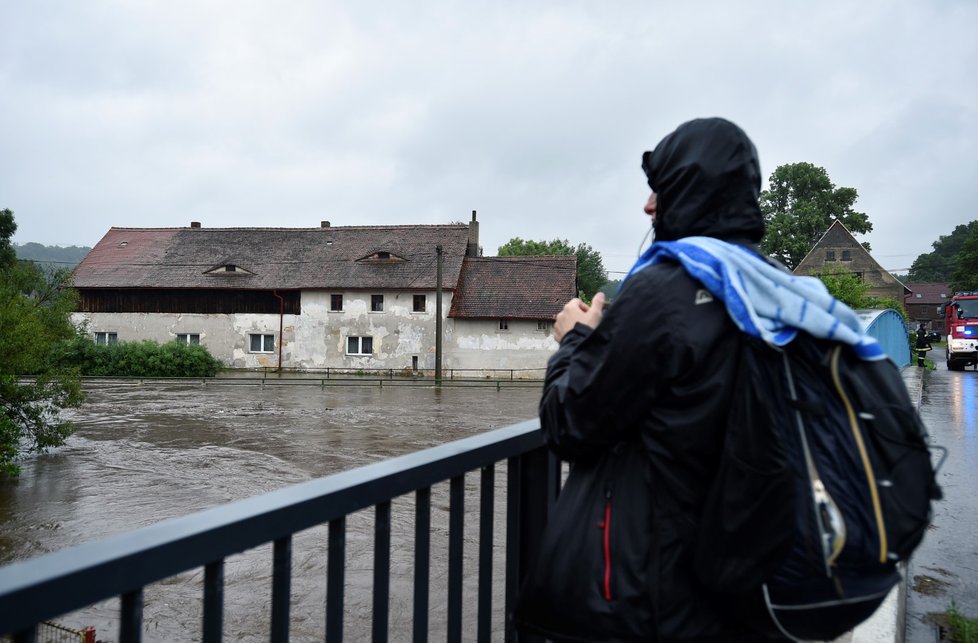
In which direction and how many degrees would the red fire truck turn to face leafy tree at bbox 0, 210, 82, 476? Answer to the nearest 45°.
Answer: approximately 45° to its right

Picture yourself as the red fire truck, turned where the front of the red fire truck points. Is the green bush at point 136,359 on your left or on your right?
on your right

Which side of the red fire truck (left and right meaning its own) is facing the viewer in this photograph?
front

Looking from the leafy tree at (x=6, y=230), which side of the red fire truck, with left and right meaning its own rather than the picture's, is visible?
right

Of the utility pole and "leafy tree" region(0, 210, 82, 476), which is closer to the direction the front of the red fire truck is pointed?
the leafy tree

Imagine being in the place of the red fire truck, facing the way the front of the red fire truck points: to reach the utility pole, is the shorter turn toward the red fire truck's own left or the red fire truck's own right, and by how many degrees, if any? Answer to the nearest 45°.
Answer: approximately 90° to the red fire truck's own right
